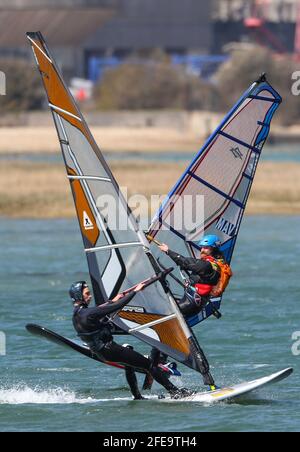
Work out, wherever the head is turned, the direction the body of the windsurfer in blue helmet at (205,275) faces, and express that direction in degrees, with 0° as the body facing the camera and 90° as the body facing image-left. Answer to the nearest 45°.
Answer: approximately 90°

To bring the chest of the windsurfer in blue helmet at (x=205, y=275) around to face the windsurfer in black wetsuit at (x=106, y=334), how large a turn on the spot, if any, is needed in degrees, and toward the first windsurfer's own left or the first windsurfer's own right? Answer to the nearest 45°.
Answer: approximately 45° to the first windsurfer's own left
